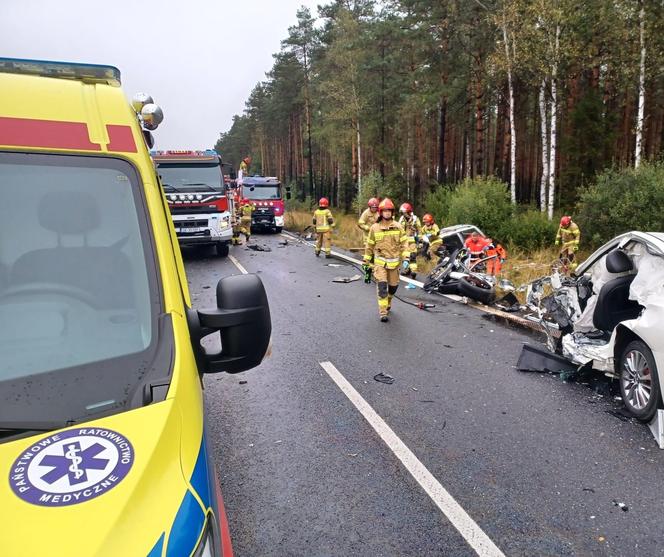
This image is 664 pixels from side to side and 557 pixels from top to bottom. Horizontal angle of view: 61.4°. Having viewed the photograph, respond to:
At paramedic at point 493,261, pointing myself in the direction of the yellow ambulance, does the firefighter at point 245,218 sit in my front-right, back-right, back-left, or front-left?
back-right

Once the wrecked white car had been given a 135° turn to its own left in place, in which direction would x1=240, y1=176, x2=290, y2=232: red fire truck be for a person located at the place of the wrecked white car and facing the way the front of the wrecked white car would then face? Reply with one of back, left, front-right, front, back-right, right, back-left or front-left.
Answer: back-right

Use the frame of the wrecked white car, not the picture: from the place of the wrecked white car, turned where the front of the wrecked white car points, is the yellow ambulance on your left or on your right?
on your left

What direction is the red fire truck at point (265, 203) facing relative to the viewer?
toward the camera

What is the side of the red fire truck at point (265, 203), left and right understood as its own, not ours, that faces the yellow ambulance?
front

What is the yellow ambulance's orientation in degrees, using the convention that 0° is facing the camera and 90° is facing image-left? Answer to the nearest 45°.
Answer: approximately 0°

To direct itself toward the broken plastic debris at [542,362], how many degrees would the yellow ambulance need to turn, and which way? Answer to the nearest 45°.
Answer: approximately 135° to its left

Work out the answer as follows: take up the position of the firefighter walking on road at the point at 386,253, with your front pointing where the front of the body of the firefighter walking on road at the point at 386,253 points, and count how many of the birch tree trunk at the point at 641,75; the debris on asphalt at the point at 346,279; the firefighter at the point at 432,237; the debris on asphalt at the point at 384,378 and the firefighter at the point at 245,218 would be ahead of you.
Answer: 1

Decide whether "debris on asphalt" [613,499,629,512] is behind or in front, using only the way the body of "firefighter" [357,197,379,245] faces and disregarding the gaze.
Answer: in front

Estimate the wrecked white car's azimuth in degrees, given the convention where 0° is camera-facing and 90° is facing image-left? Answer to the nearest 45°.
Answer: approximately 135°
